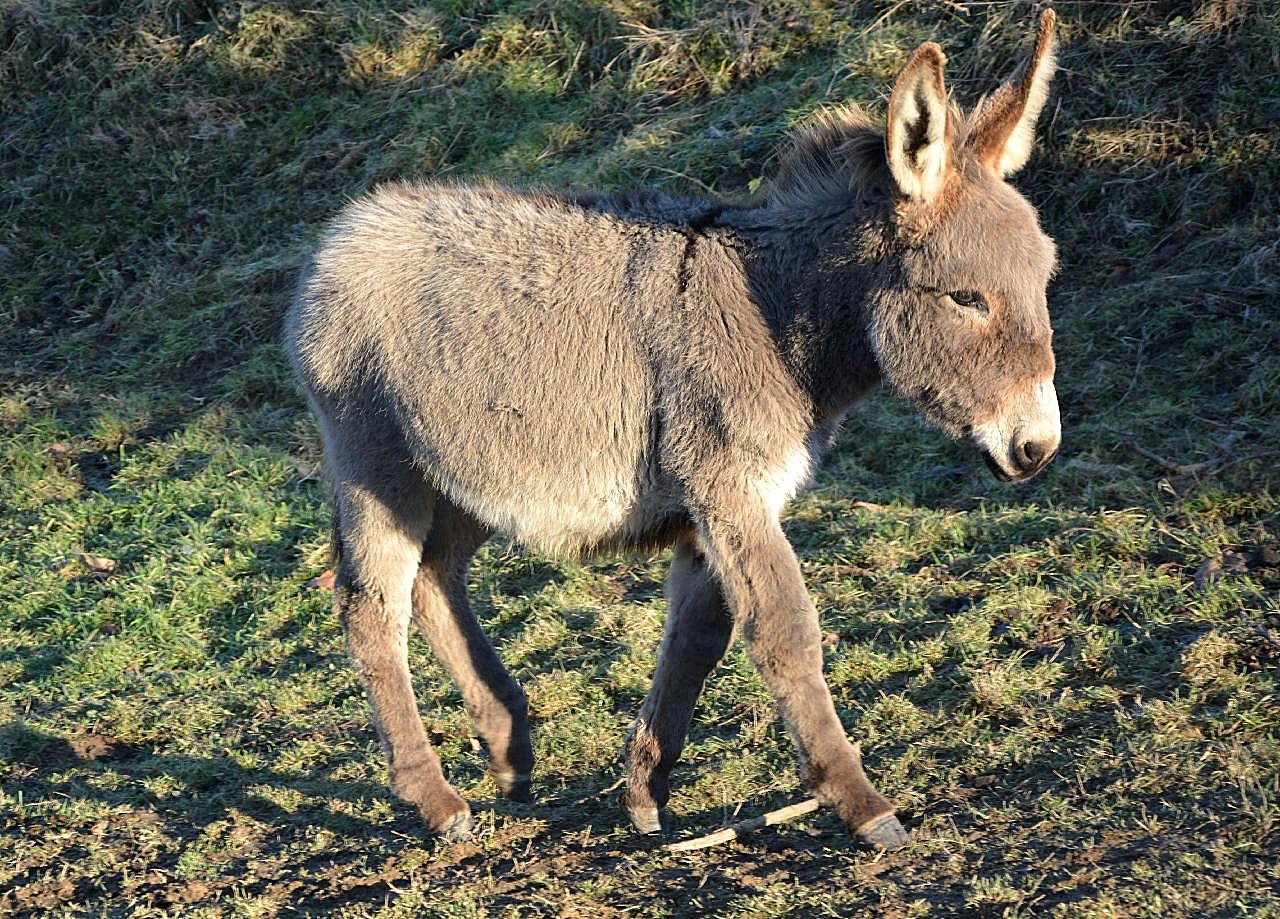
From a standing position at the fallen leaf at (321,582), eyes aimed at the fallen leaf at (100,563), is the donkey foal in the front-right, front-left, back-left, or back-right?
back-left

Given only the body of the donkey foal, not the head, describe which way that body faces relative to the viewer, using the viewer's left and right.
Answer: facing to the right of the viewer

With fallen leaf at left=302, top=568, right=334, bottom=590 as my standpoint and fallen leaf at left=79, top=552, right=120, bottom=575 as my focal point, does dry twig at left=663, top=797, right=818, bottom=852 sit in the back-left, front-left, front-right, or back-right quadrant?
back-left

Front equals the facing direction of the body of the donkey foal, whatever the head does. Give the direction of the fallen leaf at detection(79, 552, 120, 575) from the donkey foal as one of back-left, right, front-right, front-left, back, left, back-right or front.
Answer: back-left
